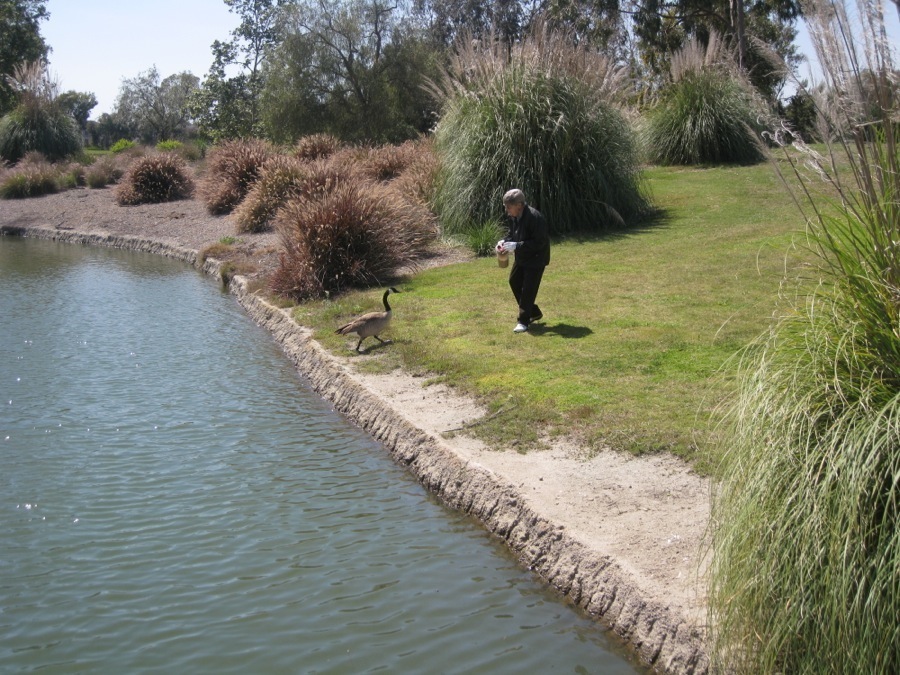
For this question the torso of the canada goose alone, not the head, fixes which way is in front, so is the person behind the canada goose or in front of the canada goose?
in front

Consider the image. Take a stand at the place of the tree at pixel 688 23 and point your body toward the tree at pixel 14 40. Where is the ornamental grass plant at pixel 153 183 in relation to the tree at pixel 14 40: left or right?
left

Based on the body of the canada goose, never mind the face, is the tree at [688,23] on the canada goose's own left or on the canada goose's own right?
on the canada goose's own left

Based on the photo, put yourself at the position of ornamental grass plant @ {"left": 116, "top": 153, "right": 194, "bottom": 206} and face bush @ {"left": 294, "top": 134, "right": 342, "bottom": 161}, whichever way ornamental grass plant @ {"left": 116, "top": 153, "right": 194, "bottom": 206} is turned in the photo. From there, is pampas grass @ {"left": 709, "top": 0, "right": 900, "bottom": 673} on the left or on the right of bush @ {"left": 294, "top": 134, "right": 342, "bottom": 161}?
right

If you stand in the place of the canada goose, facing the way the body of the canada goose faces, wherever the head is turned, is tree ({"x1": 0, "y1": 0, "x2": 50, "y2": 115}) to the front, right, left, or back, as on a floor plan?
left

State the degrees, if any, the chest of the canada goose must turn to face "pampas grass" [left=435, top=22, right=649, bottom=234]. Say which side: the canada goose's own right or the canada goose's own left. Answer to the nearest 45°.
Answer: approximately 45° to the canada goose's own left

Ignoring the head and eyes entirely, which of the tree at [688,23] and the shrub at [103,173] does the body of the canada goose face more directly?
the tree

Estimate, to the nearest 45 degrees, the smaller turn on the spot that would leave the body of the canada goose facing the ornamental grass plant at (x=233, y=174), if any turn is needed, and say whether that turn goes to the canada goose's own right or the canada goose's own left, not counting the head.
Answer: approximately 90° to the canada goose's own left

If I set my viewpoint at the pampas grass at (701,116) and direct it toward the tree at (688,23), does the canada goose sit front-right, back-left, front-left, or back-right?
back-left

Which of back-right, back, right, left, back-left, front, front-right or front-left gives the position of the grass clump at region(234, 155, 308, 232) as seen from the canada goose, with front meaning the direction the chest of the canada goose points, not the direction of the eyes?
left

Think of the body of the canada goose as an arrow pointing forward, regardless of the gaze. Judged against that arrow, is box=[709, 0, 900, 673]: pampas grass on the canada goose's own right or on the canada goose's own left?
on the canada goose's own right

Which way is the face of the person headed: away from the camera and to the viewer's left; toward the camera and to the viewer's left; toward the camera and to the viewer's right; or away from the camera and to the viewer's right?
toward the camera and to the viewer's left

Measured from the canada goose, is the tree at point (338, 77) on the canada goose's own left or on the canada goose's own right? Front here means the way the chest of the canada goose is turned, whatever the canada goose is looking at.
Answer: on the canada goose's own left

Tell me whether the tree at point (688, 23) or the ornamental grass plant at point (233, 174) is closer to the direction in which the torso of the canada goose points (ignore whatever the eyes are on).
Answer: the tree

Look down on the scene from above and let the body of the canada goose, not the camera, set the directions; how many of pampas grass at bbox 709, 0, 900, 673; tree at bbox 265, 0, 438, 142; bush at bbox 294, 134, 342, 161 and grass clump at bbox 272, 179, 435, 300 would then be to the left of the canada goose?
3

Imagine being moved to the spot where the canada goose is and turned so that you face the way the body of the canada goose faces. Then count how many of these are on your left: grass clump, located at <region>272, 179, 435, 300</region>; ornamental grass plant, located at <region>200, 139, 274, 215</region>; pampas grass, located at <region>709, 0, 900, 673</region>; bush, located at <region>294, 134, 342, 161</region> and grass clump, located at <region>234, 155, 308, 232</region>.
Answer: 4

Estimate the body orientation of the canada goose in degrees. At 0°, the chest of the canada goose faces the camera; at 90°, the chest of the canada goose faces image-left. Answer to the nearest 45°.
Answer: approximately 270°

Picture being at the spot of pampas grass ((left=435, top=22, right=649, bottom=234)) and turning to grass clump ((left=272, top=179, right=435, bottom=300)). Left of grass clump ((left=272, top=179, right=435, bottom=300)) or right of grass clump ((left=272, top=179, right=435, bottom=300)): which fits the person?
left

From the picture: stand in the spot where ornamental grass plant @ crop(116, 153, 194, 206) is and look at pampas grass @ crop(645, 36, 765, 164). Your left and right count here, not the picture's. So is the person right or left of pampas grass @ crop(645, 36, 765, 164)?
right
